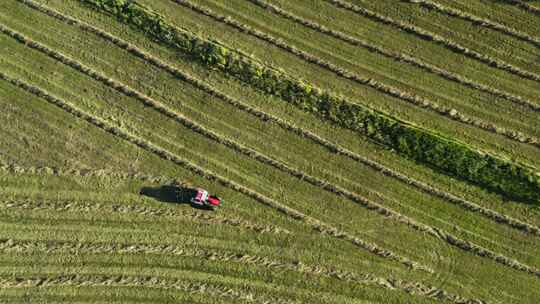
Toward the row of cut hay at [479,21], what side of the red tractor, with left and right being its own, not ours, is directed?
front

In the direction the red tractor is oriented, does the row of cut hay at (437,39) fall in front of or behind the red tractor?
in front

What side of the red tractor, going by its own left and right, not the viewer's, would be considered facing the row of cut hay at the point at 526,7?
front

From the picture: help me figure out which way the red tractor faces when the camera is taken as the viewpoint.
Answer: facing to the right of the viewer
